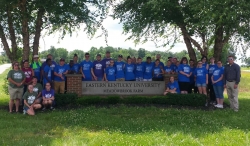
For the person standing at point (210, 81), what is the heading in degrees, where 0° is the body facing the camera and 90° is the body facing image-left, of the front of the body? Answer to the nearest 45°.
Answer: approximately 45°

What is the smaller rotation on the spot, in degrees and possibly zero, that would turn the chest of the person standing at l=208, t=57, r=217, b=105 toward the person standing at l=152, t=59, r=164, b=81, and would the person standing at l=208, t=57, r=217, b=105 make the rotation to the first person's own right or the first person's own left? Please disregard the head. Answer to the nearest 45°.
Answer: approximately 45° to the first person's own right

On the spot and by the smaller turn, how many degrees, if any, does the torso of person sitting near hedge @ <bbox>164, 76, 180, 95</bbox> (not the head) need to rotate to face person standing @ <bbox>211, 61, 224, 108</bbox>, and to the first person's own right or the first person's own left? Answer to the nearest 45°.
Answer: approximately 135° to the first person's own left

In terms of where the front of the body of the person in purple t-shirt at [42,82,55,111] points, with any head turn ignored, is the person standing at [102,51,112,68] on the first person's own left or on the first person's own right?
on the first person's own left

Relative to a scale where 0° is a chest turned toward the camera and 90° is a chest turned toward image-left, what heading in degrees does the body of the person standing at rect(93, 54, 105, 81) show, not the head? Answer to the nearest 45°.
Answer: approximately 0°

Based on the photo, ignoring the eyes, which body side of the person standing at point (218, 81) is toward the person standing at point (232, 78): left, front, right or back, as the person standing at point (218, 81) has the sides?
left

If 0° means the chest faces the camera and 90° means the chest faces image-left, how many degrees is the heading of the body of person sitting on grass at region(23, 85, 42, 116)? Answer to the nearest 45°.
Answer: approximately 315°

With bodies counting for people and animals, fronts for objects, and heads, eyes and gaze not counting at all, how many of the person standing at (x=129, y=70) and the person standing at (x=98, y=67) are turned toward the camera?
2

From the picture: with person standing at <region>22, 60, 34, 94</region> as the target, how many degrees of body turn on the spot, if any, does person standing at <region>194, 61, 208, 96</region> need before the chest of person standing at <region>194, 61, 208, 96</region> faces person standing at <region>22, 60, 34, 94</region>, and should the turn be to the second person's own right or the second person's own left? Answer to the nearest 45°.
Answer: approximately 90° to the second person's own right

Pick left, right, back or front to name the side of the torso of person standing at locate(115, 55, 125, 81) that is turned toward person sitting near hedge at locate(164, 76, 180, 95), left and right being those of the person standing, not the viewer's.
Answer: left

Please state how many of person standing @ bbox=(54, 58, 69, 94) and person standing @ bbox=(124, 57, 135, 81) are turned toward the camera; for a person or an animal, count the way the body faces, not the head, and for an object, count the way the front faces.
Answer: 2

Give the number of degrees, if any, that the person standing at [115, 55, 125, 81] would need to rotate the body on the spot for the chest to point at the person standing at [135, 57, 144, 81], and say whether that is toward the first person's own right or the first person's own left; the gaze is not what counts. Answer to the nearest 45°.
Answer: approximately 90° to the first person's own left
